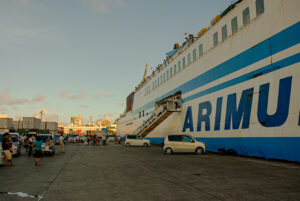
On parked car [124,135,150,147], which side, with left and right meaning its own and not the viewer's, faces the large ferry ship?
front
